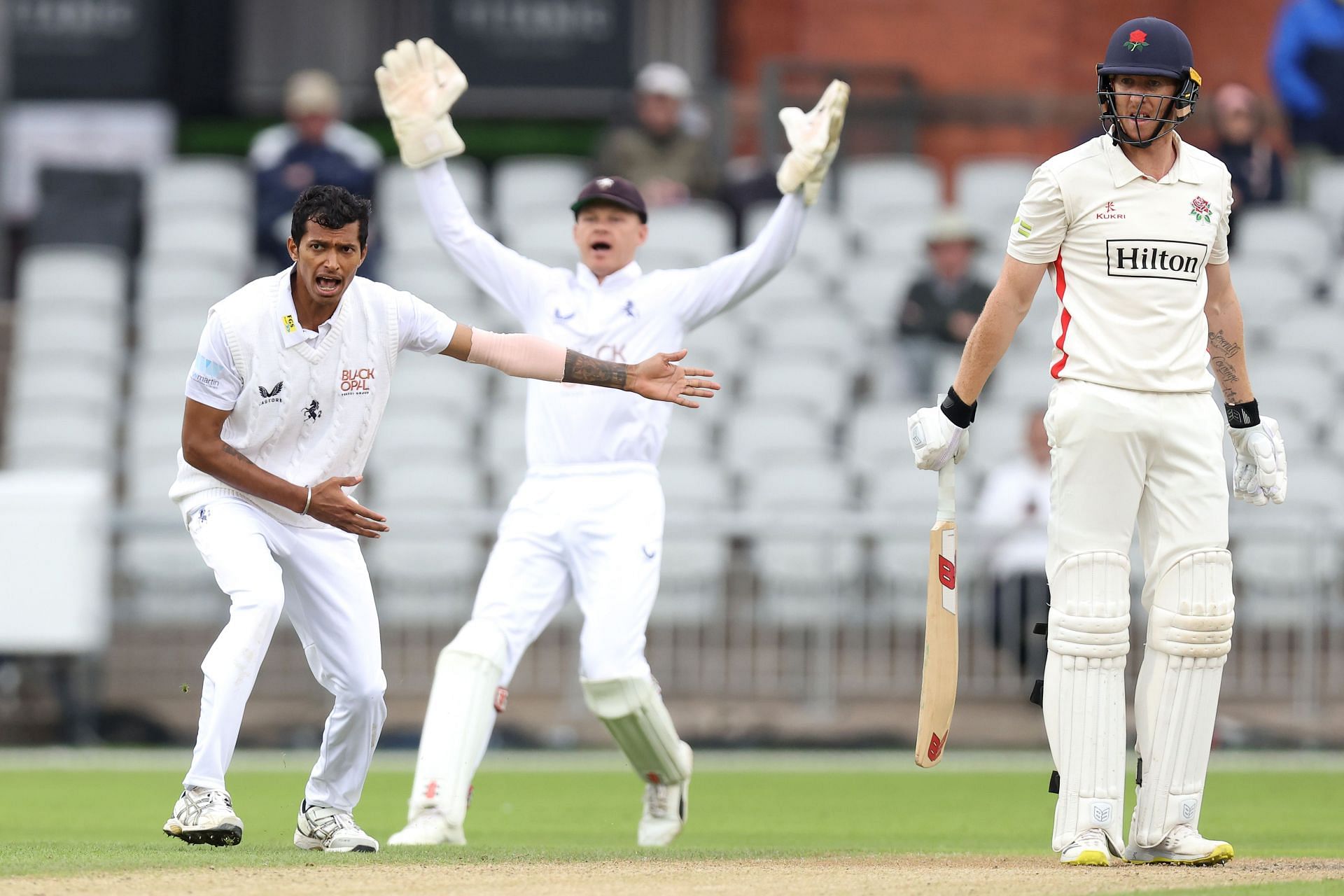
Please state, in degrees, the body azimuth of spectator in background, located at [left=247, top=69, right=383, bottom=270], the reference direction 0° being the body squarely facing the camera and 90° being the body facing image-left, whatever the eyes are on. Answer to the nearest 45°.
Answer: approximately 0°

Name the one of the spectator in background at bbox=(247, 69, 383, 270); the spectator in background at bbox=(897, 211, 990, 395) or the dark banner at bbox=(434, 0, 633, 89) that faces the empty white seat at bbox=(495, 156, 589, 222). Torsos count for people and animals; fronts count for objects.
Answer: the dark banner

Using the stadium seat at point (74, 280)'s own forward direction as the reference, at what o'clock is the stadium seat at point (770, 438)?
the stadium seat at point (770, 438) is roughly at 10 o'clock from the stadium seat at point (74, 280).

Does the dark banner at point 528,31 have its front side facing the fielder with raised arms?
yes

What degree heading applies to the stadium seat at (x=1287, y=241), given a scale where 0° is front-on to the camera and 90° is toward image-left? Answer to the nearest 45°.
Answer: approximately 0°

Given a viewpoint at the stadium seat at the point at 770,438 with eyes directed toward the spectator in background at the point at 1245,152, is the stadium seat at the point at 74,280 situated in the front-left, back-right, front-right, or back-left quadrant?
back-left

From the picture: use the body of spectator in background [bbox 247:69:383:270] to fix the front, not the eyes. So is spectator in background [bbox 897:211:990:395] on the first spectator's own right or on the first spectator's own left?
on the first spectator's own left

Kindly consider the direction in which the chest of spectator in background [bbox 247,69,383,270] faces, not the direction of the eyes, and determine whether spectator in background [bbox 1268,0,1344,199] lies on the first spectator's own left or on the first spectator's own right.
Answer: on the first spectator's own left

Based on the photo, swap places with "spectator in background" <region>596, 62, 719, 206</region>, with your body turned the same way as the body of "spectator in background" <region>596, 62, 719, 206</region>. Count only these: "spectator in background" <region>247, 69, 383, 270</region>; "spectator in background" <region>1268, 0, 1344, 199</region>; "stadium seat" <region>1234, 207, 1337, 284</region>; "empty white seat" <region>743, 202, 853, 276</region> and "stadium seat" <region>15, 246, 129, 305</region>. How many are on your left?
3
